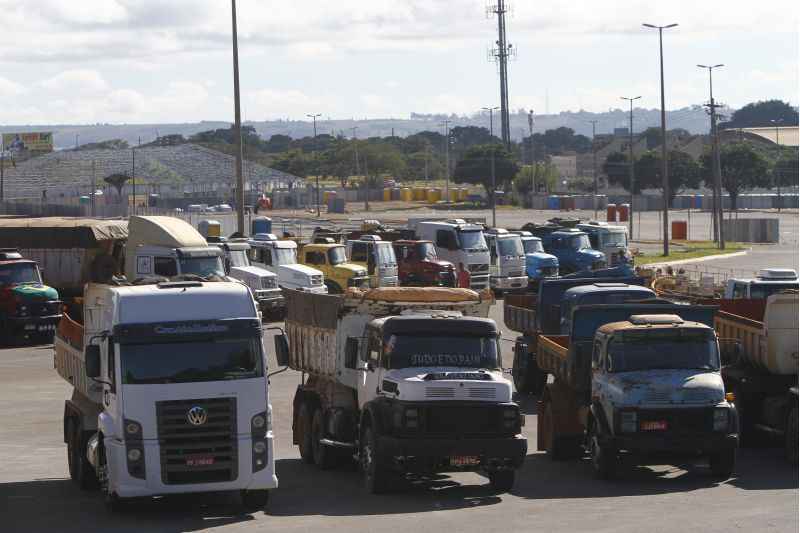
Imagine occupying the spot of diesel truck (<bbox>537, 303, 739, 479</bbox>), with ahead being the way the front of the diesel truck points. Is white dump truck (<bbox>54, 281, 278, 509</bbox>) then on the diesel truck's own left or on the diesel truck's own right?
on the diesel truck's own right

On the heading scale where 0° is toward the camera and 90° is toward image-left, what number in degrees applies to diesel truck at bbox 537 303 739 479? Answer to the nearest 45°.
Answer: approximately 0°

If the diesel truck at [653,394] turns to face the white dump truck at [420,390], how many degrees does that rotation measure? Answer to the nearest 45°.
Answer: approximately 45° to its right
